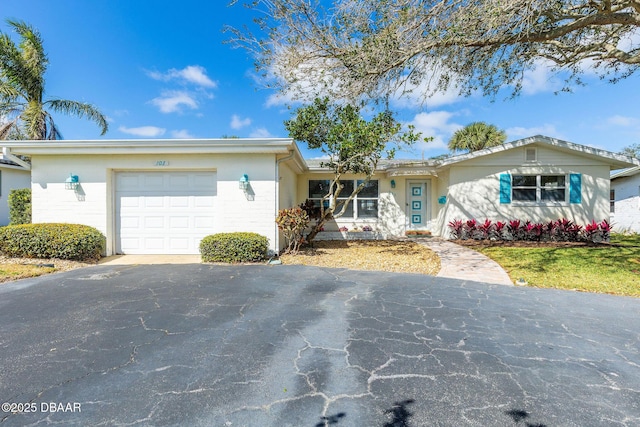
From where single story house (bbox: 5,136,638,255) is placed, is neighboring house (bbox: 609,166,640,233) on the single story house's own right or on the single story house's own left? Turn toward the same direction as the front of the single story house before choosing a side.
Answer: on the single story house's own left

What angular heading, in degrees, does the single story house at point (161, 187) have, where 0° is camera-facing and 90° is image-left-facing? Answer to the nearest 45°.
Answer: approximately 0°

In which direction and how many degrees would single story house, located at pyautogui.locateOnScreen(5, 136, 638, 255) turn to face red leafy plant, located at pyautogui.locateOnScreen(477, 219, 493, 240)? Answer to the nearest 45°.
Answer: approximately 90° to its left

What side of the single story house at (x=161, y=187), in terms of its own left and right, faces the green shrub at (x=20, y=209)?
right

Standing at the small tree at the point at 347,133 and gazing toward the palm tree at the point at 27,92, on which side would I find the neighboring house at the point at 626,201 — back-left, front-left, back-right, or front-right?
back-right

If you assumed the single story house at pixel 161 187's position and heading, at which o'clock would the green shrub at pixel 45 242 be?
The green shrub is roughly at 2 o'clock from the single story house.

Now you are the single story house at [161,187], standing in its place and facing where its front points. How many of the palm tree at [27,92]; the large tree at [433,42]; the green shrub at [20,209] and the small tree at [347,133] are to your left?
2
